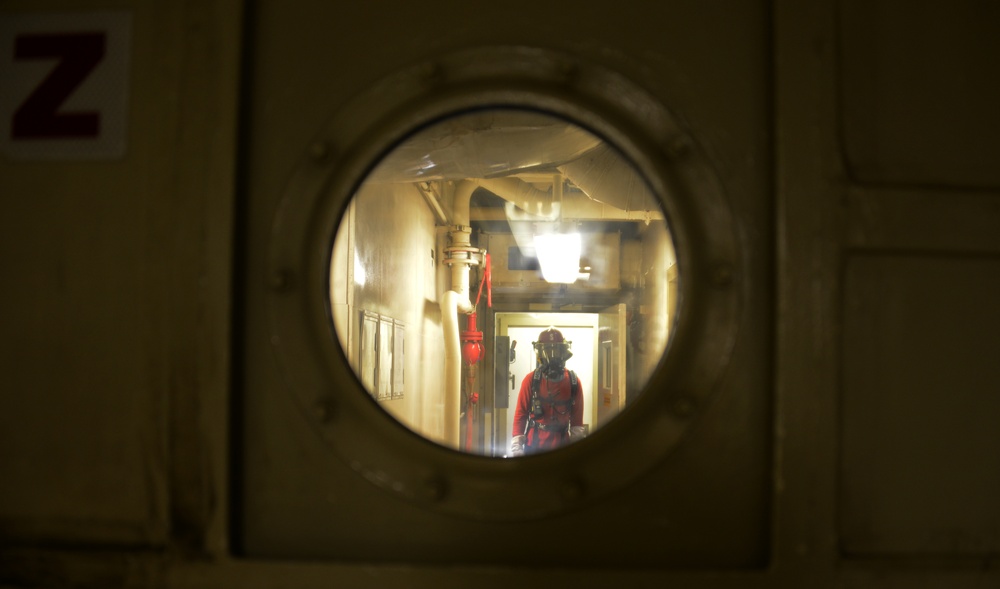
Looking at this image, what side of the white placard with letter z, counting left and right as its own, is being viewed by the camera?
front

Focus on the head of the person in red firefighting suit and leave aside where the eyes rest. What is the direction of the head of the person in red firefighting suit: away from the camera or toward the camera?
toward the camera

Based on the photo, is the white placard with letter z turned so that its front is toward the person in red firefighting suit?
no

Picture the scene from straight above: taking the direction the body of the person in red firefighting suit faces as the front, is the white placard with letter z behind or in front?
in front

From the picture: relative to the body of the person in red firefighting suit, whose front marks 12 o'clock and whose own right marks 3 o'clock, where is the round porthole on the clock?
The round porthole is roughly at 12 o'clock from the person in red firefighting suit.

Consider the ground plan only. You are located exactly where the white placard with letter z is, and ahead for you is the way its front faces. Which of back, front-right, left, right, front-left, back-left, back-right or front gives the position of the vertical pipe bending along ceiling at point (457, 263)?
back-left

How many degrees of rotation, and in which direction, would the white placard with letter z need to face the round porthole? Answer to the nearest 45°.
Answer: approximately 45° to its left

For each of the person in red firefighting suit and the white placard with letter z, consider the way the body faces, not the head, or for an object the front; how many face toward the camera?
2
